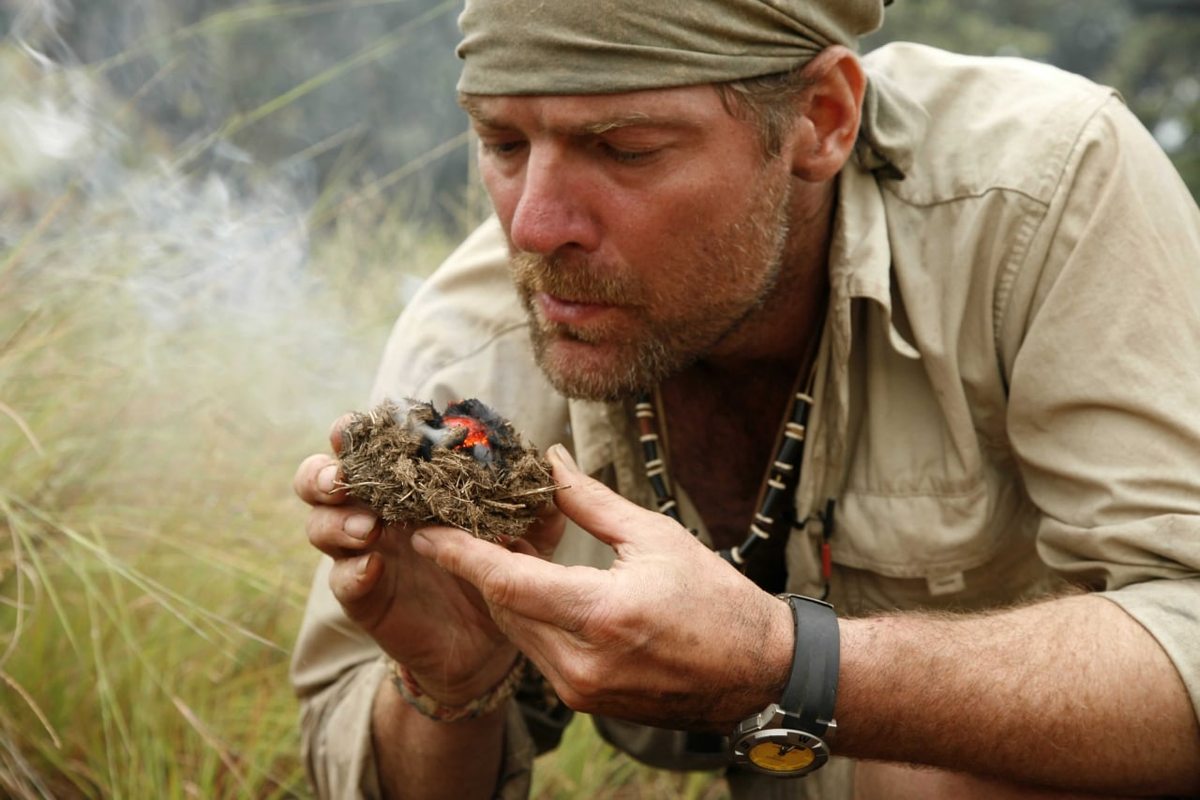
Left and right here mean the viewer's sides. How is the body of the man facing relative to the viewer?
facing the viewer and to the left of the viewer

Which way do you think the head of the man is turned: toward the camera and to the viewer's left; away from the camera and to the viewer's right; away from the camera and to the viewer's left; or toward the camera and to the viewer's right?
toward the camera and to the viewer's left
